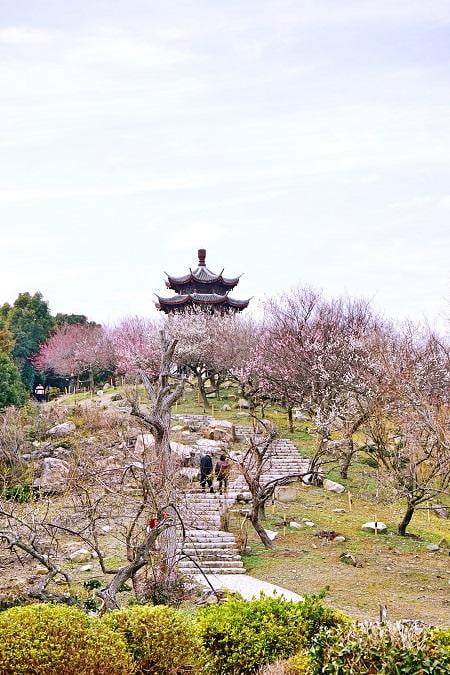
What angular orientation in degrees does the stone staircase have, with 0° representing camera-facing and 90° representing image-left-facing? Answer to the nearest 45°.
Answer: approximately 0°

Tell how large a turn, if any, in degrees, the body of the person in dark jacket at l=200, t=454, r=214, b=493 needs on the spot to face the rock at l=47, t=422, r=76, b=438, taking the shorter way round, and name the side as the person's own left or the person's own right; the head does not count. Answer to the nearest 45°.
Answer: approximately 45° to the person's own left

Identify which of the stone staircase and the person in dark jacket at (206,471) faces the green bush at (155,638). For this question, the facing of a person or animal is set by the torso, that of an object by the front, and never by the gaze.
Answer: the stone staircase

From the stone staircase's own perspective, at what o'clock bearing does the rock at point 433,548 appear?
The rock is roughly at 9 o'clock from the stone staircase.

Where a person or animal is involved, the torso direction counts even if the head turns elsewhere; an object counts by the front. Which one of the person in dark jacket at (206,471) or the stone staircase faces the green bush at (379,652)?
the stone staircase

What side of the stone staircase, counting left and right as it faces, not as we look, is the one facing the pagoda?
back

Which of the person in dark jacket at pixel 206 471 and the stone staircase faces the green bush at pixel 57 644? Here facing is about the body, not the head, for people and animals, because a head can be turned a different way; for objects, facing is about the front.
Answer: the stone staircase

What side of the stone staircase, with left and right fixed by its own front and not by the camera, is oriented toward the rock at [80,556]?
right

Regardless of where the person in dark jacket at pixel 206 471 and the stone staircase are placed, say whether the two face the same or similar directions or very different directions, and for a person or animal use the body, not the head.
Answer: very different directions

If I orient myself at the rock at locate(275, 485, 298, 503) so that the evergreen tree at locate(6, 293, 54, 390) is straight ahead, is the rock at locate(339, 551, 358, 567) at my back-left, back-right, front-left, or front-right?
back-left

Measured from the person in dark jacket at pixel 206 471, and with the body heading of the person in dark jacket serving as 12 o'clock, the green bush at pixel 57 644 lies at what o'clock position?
The green bush is roughly at 6 o'clock from the person in dark jacket.

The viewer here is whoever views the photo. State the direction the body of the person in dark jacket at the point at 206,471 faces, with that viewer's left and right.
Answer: facing away from the viewer
